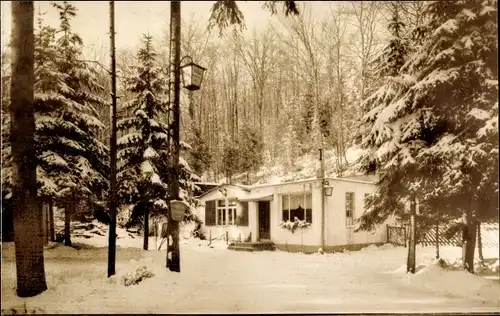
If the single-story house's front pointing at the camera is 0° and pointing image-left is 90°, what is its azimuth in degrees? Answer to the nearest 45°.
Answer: approximately 45°

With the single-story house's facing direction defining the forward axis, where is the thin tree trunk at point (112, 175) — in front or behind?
in front

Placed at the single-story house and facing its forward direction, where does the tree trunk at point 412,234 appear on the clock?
The tree trunk is roughly at 10 o'clock from the single-story house.

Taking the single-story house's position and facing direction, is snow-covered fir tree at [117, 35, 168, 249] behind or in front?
in front

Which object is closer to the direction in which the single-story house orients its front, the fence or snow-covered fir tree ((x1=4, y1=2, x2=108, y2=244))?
the snow-covered fir tree
